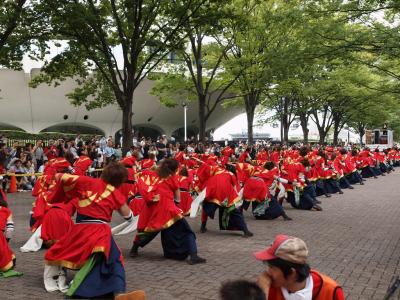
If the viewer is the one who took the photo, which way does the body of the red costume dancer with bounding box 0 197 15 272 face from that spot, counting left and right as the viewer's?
facing away from the viewer and to the left of the viewer

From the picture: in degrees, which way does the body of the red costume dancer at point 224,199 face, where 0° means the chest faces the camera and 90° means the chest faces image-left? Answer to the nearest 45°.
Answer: approximately 135°

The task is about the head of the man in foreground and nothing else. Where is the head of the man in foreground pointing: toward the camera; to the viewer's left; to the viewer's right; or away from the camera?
to the viewer's left
